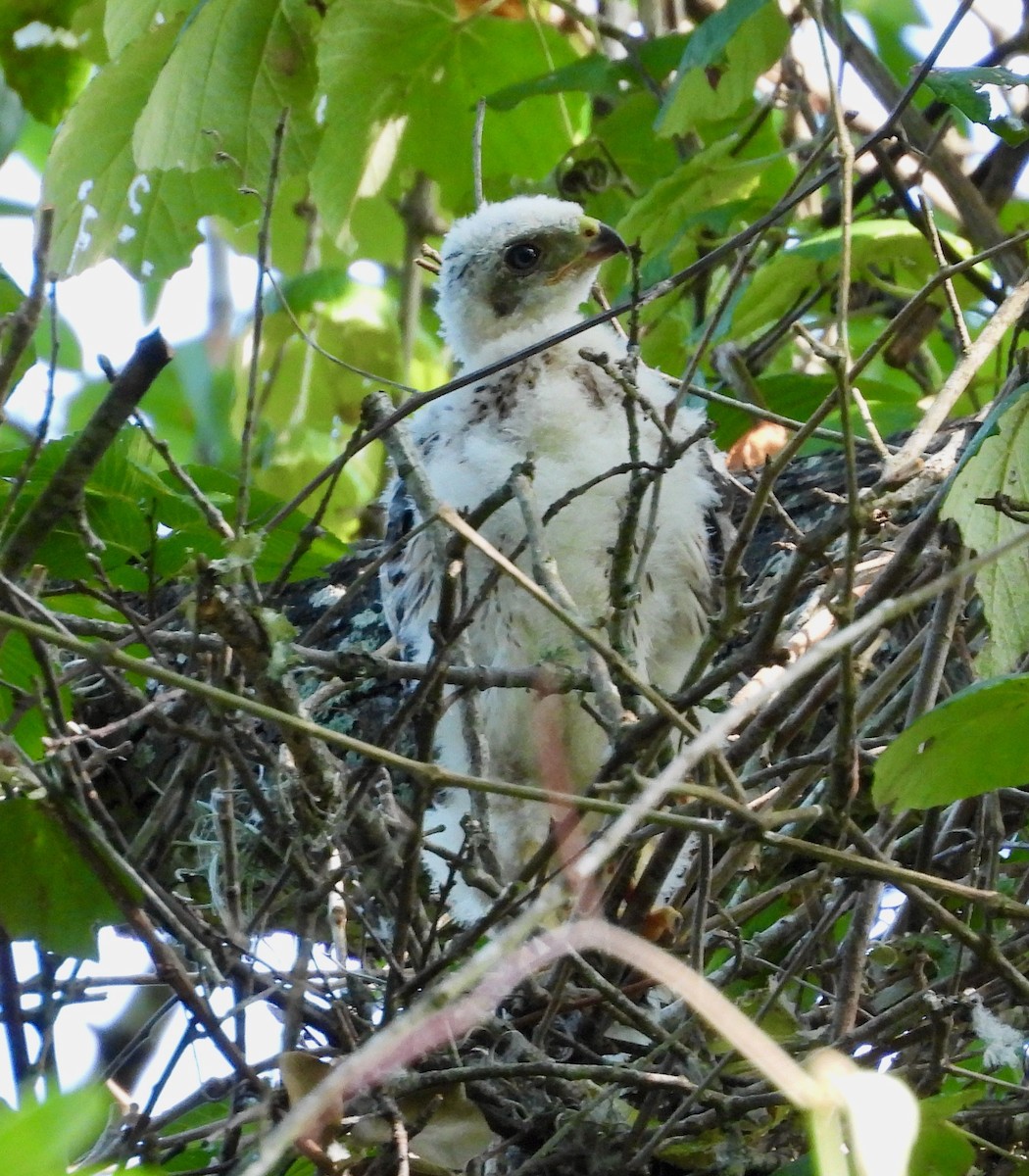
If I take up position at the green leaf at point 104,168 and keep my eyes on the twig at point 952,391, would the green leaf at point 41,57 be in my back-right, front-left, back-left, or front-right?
back-left

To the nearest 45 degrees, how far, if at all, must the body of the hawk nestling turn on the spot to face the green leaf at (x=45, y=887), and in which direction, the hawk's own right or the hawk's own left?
approximately 45° to the hawk's own right

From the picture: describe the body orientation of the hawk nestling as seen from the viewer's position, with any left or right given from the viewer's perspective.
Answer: facing the viewer

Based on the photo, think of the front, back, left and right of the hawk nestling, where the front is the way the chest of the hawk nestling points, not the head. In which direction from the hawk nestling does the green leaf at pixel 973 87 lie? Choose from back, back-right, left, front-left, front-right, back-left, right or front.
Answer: front-left
